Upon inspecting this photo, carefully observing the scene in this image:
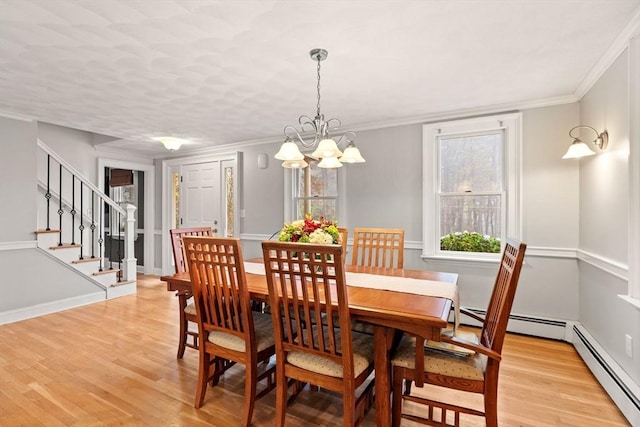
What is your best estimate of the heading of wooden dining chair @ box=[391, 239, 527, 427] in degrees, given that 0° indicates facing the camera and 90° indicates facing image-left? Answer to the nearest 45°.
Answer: approximately 90°

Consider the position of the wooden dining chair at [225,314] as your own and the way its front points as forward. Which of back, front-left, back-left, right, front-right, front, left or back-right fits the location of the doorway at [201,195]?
front-left

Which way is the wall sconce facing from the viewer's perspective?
to the viewer's left

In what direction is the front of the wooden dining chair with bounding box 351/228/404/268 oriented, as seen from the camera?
facing the viewer

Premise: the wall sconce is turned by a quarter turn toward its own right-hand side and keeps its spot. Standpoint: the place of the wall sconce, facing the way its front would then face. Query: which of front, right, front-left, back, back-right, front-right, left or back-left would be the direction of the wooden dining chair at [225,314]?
back-left

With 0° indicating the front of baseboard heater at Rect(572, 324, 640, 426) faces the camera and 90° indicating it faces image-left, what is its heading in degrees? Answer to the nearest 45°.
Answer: approximately 90°

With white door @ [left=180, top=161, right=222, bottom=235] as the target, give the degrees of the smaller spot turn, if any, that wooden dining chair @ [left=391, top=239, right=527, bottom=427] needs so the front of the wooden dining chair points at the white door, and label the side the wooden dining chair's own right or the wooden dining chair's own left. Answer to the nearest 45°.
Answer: approximately 45° to the wooden dining chair's own right

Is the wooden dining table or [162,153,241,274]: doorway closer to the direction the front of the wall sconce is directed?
the doorway

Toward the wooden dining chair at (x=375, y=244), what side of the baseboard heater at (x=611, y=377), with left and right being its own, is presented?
front

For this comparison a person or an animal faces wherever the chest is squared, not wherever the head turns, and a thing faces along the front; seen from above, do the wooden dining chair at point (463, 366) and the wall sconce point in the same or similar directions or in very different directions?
same or similar directions

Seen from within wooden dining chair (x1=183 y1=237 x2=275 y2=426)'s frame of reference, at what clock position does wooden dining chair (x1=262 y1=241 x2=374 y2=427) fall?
wooden dining chair (x1=262 y1=241 x2=374 y2=427) is roughly at 3 o'clock from wooden dining chair (x1=183 y1=237 x2=275 y2=426).

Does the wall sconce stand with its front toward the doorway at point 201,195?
yes

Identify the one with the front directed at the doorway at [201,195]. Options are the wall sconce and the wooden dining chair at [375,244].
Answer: the wall sconce

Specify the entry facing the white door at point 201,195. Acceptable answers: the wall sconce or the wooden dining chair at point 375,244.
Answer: the wall sconce

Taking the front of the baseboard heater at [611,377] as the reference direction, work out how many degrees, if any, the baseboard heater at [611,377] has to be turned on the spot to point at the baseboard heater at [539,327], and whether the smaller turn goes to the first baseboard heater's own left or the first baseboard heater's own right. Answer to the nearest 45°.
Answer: approximately 45° to the first baseboard heater's own right

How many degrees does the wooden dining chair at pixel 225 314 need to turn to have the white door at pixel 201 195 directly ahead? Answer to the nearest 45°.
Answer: approximately 45° to its left
